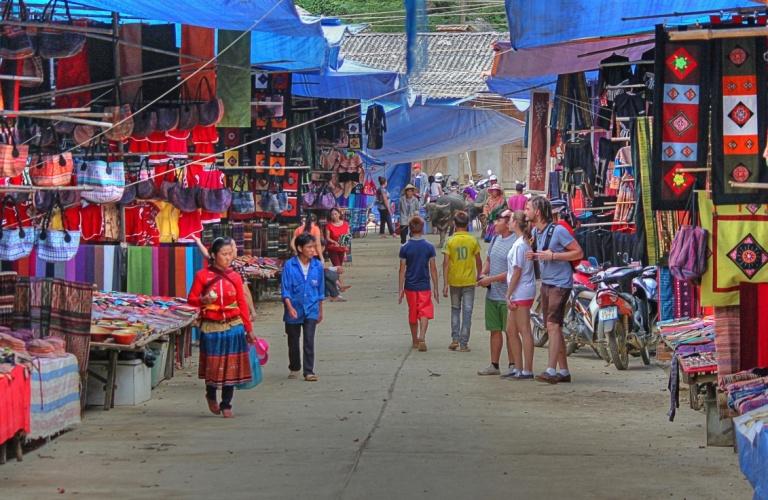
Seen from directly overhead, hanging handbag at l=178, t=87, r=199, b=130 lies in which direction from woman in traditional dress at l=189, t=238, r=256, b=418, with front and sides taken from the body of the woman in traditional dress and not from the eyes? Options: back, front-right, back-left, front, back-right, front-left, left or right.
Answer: back

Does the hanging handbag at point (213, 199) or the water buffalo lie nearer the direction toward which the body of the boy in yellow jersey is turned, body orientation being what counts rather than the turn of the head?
the water buffalo

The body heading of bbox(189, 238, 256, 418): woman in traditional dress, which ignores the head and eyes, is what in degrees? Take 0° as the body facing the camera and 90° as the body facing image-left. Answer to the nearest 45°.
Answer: approximately 0°

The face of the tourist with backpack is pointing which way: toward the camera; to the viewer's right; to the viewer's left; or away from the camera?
to the viewer's left

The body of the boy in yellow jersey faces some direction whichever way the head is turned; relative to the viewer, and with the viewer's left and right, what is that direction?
facing away from the viewer
